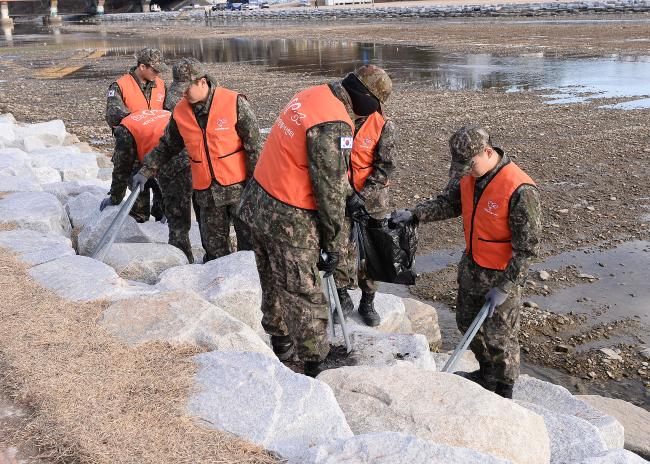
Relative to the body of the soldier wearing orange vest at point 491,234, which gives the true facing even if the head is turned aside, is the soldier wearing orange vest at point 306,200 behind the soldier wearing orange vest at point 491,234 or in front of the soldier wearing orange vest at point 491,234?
in front

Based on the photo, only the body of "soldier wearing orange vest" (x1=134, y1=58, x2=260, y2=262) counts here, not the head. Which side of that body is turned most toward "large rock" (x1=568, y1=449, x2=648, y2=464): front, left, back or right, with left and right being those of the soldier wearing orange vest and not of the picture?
left

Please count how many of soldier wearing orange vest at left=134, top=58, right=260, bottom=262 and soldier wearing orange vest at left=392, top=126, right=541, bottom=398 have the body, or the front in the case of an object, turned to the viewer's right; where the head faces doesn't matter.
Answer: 0

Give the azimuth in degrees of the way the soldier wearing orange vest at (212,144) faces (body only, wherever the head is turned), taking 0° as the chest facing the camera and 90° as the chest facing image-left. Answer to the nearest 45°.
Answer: approximately 45°

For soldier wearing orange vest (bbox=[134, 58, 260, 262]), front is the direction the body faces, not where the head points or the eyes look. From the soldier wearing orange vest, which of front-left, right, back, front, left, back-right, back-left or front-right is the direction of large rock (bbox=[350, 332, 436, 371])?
left

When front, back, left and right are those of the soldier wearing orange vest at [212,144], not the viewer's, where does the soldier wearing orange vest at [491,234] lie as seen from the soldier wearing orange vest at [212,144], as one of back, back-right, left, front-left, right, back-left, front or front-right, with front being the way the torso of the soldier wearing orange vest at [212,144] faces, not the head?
left

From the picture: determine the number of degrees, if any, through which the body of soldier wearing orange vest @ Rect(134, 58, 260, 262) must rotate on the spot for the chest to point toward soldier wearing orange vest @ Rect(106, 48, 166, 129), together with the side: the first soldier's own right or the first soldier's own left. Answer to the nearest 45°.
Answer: approximately 135° to the first soldier's own right
